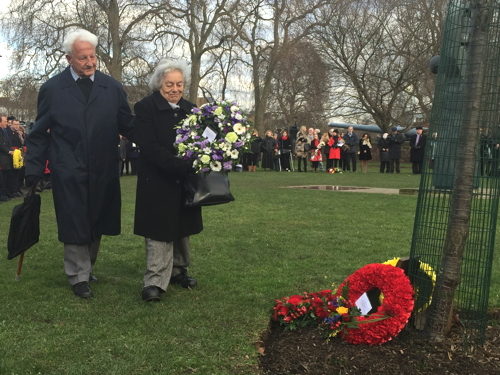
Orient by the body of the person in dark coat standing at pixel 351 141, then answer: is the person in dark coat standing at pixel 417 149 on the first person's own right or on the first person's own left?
on the first person's own left

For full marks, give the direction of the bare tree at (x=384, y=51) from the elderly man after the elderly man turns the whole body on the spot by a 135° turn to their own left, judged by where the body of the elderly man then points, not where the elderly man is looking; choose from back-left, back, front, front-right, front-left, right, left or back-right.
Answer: front

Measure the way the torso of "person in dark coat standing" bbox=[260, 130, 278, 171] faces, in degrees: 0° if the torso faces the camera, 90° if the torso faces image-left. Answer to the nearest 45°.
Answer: approximately 0°

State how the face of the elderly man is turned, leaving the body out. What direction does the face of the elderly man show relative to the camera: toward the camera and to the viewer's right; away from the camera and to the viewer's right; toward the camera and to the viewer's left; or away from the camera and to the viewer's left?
toward the camera and to the viewer's right

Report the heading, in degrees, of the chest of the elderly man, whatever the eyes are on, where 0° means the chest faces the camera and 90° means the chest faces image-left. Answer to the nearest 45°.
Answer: approximately 0°

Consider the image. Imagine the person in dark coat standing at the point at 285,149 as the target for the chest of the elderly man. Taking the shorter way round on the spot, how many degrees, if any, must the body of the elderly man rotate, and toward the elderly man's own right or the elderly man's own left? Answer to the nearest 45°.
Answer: approximately 135° to the elderly man's own left

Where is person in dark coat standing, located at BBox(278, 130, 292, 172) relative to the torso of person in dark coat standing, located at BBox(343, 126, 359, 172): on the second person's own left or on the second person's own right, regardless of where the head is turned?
on the second person's own right

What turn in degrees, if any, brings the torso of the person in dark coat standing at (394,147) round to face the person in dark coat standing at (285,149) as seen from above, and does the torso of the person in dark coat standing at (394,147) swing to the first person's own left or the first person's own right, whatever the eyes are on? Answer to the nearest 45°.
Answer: approximately 90° to the first person's own right
